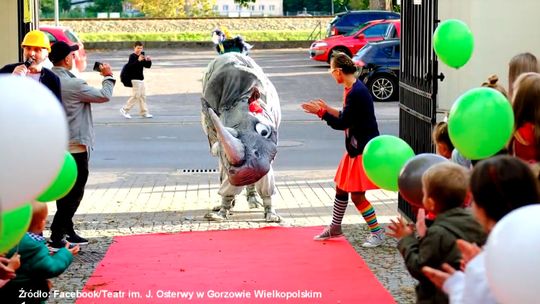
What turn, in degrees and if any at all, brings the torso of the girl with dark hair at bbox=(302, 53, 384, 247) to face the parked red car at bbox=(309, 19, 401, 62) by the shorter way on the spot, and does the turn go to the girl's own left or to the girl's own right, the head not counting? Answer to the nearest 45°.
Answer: approximately 90° to the girl's own right

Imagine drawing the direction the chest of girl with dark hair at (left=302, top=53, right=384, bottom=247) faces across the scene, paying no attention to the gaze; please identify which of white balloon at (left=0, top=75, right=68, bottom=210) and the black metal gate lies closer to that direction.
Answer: the white balloon

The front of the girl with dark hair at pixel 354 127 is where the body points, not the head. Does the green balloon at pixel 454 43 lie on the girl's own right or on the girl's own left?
on the girl's own left

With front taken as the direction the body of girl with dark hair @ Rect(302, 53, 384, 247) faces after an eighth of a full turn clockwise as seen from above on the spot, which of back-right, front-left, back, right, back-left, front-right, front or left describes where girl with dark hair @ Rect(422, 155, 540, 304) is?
back-left

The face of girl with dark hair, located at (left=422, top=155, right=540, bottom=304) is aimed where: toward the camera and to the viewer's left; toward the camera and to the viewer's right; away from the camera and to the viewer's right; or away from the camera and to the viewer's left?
away from the camera and to the viewer's left

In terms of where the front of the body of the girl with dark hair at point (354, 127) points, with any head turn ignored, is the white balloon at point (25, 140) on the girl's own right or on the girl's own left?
on the girl's own left

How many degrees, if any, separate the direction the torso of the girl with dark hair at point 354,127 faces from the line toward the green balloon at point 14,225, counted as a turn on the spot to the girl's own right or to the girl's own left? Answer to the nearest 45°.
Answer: approximately 90° to the girl's own left

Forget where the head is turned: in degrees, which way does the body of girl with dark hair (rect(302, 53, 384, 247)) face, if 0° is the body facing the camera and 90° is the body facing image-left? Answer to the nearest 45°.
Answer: approximately 90°

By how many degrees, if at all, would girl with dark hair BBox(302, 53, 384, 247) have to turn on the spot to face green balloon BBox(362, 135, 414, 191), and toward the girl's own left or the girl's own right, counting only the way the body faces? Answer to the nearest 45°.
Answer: approximately 90° to the girl's own left
